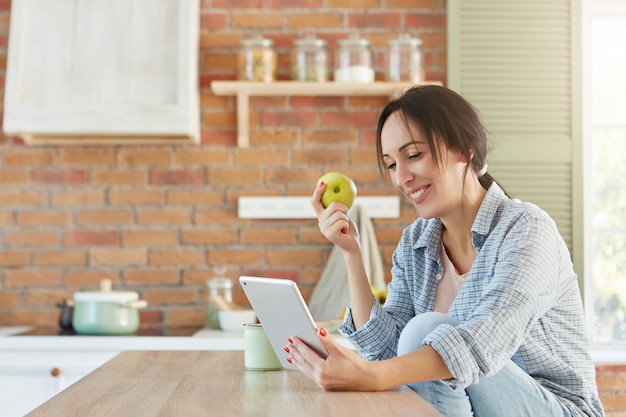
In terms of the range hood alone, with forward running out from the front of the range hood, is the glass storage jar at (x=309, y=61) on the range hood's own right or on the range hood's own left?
on the range hood's own left

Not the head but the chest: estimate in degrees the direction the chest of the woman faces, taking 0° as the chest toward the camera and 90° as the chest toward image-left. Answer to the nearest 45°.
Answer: approximately 45°

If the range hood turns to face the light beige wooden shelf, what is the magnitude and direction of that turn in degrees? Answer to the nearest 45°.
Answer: approximately 90° to its left

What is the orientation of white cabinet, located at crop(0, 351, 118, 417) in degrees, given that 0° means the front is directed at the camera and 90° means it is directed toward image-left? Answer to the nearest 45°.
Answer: approximately 0°

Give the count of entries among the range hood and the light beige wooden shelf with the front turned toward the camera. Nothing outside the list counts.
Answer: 2

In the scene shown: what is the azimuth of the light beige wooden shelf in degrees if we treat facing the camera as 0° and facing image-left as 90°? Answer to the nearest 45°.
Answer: approximately 0°

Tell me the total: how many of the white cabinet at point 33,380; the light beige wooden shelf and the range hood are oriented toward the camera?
3

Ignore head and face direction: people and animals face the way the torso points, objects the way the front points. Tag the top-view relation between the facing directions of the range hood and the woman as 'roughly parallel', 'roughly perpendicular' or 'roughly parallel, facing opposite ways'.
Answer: roughly perpendicular

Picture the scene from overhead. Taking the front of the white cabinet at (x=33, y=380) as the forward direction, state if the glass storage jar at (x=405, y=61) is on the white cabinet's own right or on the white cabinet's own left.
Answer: on the white cabinet's own left
